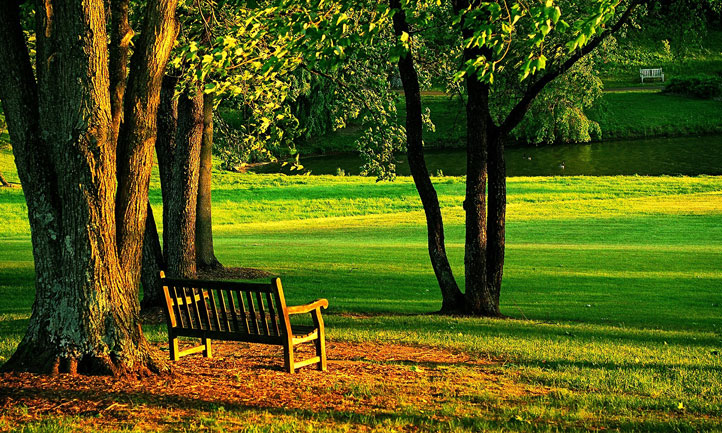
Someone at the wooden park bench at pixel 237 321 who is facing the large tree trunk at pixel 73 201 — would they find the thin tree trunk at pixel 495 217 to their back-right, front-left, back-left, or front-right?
back-right

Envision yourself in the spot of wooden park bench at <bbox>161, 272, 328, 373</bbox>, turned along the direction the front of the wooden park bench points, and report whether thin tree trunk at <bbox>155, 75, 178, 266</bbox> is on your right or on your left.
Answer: on your left

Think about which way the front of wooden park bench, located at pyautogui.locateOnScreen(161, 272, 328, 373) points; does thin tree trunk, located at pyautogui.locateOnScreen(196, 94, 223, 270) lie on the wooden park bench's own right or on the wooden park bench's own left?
on the wooden park bench's own left

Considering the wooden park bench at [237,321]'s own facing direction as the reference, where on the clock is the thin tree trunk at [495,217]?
The thin tree trunk is roughly at 12 o'clock from the wooden park bench.

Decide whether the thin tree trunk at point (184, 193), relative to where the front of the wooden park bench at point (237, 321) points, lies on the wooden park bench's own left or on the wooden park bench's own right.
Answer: on the wooden park bench's own left

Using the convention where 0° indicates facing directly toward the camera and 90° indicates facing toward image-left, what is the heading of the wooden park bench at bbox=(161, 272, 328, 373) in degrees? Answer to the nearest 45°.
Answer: approximately 225°

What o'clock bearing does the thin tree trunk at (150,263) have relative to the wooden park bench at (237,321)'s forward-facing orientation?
The thin tree trunk is roughly at 10 o'clock from the wooden park bench.

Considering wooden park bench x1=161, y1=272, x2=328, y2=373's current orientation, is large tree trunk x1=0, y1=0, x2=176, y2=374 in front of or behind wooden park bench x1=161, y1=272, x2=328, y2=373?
behind

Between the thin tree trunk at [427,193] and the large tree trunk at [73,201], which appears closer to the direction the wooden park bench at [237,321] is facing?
the thin tree trunk
